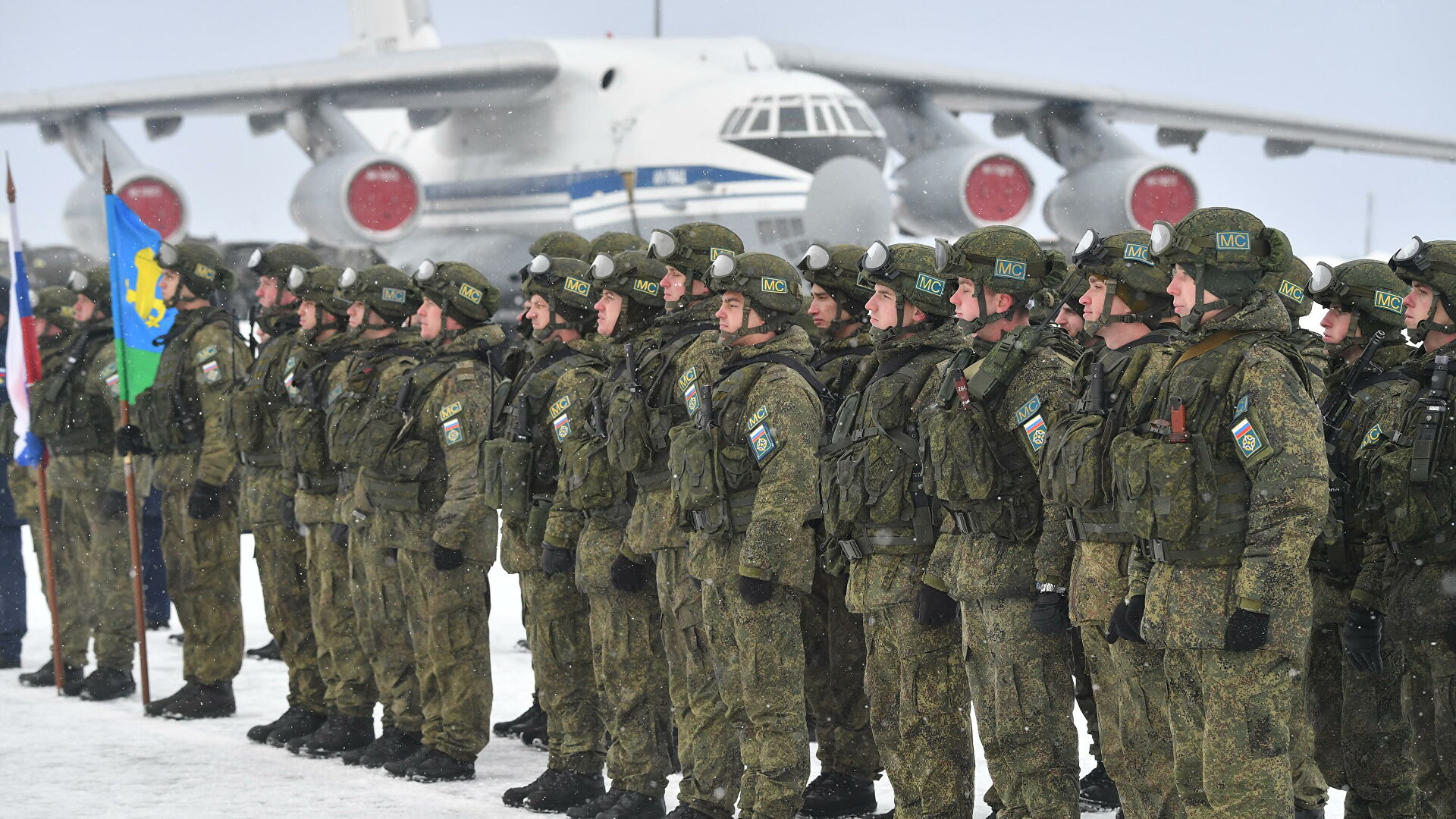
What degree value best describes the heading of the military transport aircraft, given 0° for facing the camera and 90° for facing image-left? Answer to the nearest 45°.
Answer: approximately 315°

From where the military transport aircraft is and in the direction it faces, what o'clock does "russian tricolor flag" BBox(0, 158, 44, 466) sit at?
The russian tricolor flag is roughly at 2 o'clock from the military transport aircraft.
